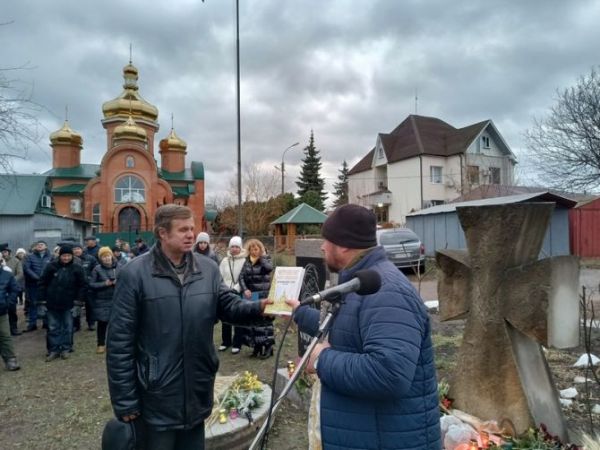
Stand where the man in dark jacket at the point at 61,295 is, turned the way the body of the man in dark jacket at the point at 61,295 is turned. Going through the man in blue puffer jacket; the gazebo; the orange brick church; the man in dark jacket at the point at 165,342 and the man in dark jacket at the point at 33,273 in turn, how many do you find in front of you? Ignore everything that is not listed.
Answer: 2

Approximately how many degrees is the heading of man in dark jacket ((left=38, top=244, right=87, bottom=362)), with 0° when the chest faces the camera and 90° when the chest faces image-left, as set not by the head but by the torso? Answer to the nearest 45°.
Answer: approximately 0°

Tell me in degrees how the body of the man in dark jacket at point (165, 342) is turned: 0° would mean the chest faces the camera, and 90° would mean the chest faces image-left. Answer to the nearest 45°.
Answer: approximately 315°

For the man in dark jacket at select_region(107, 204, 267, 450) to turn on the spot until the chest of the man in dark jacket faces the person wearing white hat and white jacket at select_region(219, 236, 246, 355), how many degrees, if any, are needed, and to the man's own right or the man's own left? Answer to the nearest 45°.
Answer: approximately 135° to the man's own left

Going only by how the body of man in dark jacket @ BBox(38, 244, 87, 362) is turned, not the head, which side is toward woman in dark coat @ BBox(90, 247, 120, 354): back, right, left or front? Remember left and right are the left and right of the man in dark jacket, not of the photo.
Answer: left

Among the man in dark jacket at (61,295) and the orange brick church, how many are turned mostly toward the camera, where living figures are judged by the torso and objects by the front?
2

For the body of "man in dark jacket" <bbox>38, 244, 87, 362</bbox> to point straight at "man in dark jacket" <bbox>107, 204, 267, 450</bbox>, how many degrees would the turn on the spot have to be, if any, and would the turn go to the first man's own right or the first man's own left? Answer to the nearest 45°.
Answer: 0° — they already face them

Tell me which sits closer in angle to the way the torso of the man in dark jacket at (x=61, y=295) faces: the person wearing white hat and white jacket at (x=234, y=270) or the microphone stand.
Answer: the microphone stand

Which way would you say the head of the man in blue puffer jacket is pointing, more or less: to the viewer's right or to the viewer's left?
to the viewer's left

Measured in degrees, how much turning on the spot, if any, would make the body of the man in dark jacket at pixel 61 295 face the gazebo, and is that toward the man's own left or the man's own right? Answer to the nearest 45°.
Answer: approximately 135° to the man's own left
